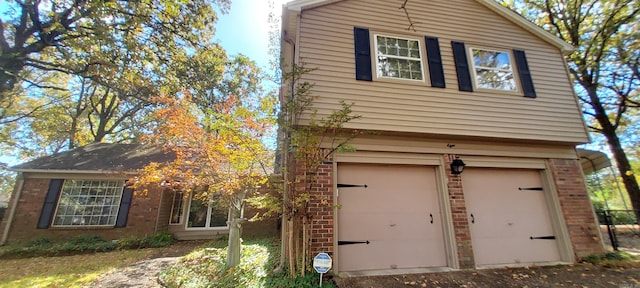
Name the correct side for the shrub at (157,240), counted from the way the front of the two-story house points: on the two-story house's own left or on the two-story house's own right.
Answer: on the two-story house's own right

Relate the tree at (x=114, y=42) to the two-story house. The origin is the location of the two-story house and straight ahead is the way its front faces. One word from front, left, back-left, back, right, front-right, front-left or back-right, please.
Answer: right

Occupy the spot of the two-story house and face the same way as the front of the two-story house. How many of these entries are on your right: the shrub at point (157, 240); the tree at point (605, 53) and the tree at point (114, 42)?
2

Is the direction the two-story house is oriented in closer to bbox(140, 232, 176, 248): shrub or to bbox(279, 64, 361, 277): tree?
the tree

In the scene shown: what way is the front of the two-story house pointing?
toward the camera

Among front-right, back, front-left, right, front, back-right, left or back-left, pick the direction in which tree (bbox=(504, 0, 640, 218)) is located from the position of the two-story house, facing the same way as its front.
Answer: back-left

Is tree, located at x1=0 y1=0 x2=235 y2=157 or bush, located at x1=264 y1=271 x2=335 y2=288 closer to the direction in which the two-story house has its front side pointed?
the bush

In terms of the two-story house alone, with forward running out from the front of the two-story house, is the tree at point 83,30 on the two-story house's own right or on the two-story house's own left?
on the two-story house's own right

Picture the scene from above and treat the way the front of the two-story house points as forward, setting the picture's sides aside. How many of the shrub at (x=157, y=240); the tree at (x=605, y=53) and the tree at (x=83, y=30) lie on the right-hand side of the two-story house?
2
